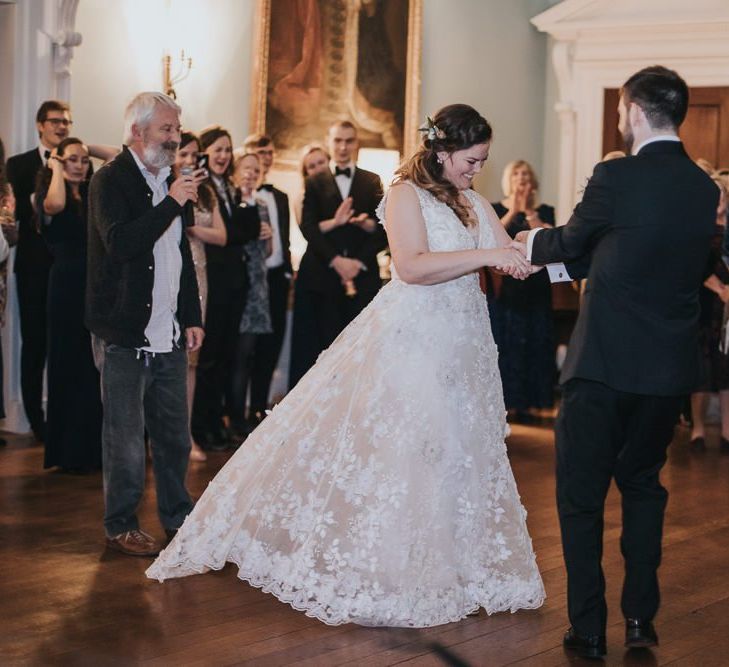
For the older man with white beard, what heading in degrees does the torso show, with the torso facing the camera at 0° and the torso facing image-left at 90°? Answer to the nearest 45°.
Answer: approximately 315°

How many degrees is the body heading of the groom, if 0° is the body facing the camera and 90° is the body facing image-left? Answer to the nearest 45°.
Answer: approximately 135°

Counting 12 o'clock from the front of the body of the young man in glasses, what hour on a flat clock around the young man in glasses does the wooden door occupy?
The wooden door is roughly at 10 o'clock from the young man in glasses.

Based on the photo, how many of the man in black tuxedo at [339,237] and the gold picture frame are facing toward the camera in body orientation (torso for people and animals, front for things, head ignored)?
2

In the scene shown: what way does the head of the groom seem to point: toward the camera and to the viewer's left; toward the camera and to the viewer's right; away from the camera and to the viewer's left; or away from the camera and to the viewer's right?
away from the camera and to the viewer's left

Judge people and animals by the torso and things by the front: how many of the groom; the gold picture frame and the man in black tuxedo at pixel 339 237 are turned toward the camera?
2

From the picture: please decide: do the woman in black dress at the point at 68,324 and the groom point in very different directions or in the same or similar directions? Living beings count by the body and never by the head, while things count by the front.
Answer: very different directions

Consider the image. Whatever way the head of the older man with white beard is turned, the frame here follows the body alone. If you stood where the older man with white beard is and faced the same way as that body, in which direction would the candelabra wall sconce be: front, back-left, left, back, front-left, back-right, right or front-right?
back-left

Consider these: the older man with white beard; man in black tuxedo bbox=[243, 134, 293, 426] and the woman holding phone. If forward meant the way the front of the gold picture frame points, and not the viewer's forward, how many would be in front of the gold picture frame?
3

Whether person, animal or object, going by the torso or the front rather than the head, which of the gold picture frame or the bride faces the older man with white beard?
the gold picture frame
